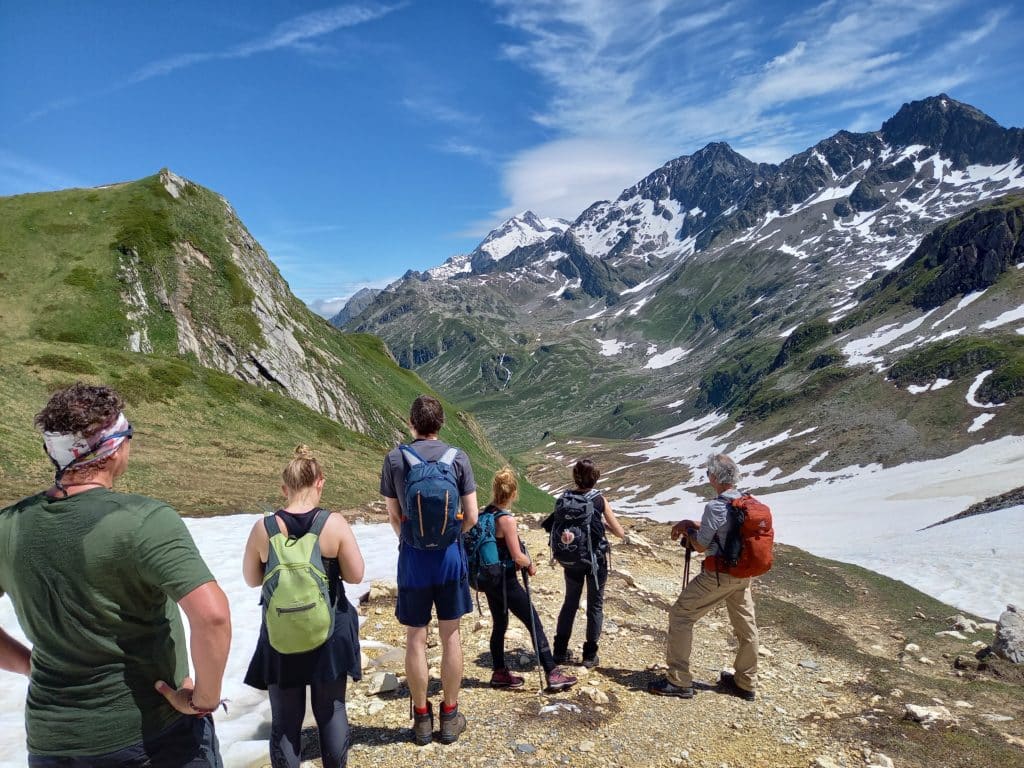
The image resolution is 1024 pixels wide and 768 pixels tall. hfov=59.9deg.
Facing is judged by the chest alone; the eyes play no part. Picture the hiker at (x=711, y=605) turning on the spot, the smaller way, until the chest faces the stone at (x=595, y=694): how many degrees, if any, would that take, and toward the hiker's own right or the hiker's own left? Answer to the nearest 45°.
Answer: approximately 45° to the hiker's own left

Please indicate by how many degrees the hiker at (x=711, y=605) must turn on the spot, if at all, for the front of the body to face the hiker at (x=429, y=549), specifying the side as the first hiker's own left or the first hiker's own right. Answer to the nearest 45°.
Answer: approximately 45° to the first hiker's own left

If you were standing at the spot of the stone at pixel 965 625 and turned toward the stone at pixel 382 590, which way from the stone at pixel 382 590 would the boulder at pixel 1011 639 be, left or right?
left

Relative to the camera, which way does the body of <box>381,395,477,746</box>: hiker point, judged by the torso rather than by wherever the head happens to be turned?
away from the camera

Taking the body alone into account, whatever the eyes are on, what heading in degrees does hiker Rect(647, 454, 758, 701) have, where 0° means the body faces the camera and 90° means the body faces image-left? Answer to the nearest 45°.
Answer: approximately 90°

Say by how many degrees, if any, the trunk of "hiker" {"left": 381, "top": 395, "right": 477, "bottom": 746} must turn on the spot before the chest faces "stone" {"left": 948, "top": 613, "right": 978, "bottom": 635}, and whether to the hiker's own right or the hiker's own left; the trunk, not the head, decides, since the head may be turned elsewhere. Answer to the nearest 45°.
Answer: approximately 45° to the hiker's own right

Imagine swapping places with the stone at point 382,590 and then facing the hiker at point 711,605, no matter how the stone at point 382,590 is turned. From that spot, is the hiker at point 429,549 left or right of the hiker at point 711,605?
right

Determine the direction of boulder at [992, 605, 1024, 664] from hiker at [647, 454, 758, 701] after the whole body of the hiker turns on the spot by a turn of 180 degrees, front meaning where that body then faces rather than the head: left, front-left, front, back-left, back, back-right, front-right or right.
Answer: front-left

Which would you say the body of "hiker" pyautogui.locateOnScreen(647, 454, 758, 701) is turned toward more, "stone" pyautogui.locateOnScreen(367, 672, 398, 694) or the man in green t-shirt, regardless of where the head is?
the stone

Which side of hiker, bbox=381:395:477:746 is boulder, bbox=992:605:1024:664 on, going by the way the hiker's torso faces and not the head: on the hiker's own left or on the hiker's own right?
on the hiker's own right

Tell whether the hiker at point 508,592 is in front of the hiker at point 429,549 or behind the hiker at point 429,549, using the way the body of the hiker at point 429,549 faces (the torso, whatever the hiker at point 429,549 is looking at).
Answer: in front
